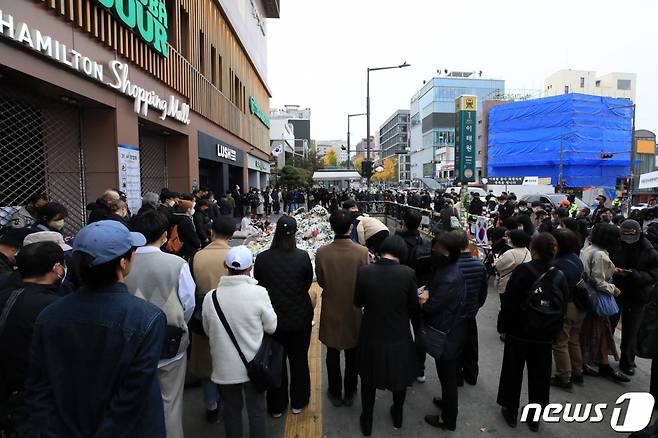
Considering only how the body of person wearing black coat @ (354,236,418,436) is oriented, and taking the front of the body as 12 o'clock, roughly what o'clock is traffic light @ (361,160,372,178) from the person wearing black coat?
The traffic light is roughly at 12 o'clock from the person wearing black coat.

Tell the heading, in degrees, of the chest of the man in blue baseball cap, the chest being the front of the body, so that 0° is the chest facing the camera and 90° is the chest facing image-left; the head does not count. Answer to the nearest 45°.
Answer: approximately 225°

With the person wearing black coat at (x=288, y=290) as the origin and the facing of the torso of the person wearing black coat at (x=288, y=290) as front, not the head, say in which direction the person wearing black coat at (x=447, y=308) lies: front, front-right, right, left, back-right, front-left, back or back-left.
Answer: right

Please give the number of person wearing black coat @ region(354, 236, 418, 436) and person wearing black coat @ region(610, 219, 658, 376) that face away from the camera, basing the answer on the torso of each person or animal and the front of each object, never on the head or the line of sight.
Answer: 1

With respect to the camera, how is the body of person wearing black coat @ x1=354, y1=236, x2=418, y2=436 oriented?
away from the camera

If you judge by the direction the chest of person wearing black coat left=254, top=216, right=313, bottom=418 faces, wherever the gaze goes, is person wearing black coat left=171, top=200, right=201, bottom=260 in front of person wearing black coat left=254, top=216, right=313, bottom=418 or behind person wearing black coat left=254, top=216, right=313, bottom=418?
in front

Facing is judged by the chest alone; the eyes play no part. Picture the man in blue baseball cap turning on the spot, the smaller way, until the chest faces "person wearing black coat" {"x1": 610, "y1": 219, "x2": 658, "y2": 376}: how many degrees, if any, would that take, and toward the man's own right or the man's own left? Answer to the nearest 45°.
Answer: approximately 45° to the man's own right

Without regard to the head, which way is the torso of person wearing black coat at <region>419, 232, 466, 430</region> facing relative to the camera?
to the viewer's left

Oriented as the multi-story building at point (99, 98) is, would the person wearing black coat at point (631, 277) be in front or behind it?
in front

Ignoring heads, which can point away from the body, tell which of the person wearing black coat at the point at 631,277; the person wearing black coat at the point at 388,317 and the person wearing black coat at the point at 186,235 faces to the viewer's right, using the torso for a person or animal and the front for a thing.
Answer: the person wearing black coat at the point at 186,235

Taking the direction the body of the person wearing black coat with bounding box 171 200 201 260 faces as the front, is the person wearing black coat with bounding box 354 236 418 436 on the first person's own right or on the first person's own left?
on the first person's own right

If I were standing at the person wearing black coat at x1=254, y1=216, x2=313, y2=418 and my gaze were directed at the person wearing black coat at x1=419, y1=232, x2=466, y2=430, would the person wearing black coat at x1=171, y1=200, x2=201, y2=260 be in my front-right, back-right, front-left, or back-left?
back-left
